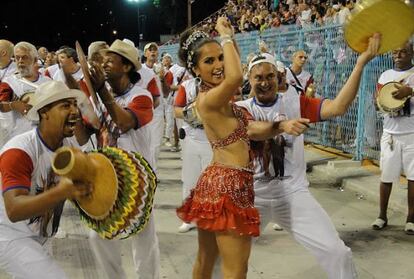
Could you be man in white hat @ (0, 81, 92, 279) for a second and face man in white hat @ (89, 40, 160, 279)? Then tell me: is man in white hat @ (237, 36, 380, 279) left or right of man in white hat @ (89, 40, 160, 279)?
right

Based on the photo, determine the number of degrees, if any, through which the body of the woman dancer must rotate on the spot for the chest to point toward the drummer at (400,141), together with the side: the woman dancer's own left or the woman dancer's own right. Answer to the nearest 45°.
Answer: approximately 45° to the woman dancer's own left

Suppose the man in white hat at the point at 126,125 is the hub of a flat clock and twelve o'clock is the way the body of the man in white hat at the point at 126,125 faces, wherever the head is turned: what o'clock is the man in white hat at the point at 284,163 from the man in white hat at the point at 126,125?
the man in white hat at the point at 284,163 is roughly at 8 o'clock from the man in white hat at the point at 126,125.

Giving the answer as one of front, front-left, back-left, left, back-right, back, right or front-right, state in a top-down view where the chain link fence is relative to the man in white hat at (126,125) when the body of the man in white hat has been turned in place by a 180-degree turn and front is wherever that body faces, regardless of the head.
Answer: front

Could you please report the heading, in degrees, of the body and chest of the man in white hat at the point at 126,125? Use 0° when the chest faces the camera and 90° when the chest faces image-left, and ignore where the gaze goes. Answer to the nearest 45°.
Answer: approximately 45°

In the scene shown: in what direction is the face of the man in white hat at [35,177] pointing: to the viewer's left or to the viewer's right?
to the viewer's right

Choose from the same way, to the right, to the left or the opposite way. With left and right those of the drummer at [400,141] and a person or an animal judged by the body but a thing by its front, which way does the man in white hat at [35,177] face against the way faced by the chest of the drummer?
to the left
